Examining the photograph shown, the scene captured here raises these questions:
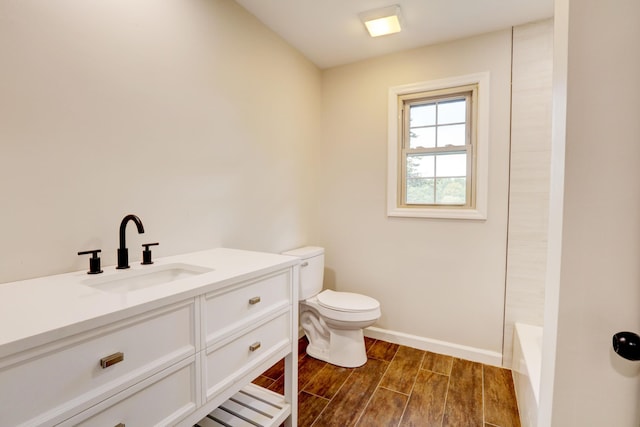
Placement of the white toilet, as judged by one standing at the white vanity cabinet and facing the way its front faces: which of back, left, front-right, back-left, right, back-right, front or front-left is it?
left

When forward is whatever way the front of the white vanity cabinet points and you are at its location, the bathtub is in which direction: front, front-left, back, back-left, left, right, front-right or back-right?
front-left

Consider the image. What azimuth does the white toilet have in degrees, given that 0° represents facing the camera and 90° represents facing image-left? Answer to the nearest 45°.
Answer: approximately 315°

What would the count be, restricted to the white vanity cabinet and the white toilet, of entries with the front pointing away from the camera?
0

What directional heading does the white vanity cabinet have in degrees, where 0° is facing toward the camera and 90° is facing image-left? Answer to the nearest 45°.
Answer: approximately 315°
